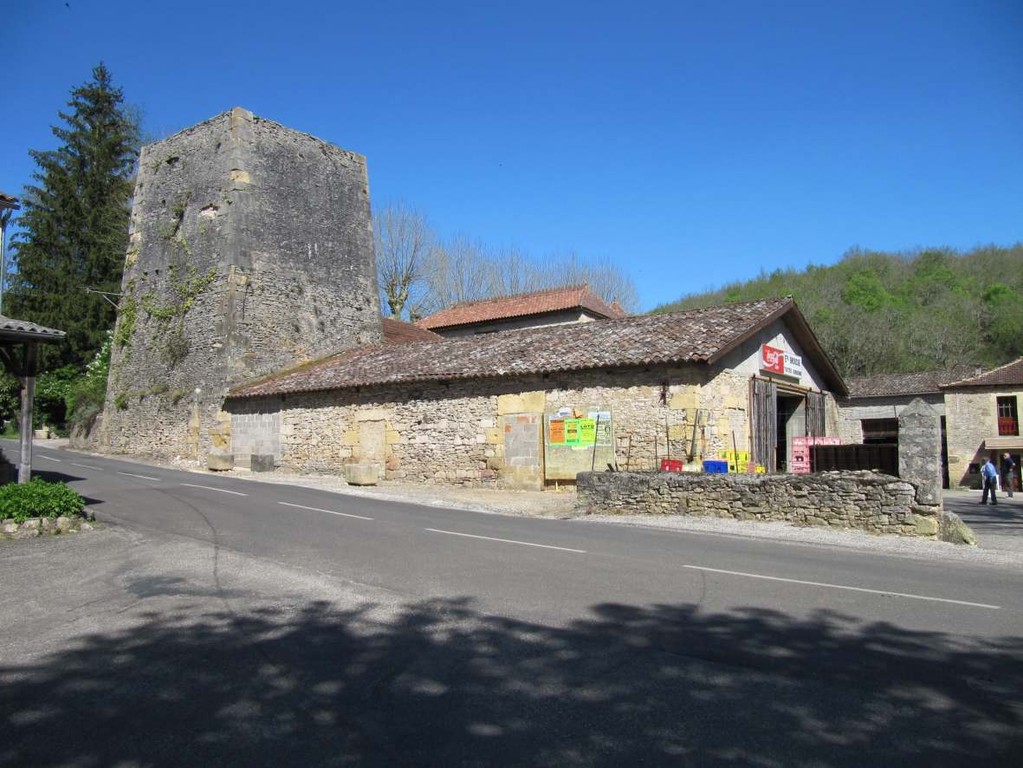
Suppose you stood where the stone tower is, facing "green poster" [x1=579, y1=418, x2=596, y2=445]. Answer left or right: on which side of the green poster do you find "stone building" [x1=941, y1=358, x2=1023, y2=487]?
left

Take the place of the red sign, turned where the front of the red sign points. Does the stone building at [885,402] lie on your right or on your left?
on your left

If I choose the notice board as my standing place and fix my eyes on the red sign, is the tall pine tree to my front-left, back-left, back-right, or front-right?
back-left

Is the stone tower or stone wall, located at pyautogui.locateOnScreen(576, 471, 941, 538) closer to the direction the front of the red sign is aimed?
the stone wall

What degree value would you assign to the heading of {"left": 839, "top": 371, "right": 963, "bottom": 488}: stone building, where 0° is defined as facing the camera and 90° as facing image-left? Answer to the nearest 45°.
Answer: approximately 0°

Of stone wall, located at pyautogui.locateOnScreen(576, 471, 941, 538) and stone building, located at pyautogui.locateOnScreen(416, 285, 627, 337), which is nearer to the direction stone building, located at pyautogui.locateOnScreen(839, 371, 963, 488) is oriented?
the stone wall

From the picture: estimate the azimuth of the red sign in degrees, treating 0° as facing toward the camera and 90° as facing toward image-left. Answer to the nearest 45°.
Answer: approximately 315°

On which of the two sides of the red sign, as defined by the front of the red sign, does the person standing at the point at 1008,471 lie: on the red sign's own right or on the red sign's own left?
on the red sign's own left

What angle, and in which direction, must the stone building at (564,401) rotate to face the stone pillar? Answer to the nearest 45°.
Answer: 0° — it already faces it

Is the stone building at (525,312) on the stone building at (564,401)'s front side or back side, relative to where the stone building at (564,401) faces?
on the back side

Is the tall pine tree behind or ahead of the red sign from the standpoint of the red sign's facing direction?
behind

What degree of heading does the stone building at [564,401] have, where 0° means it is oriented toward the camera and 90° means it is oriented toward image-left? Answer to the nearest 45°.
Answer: approximately 315°
